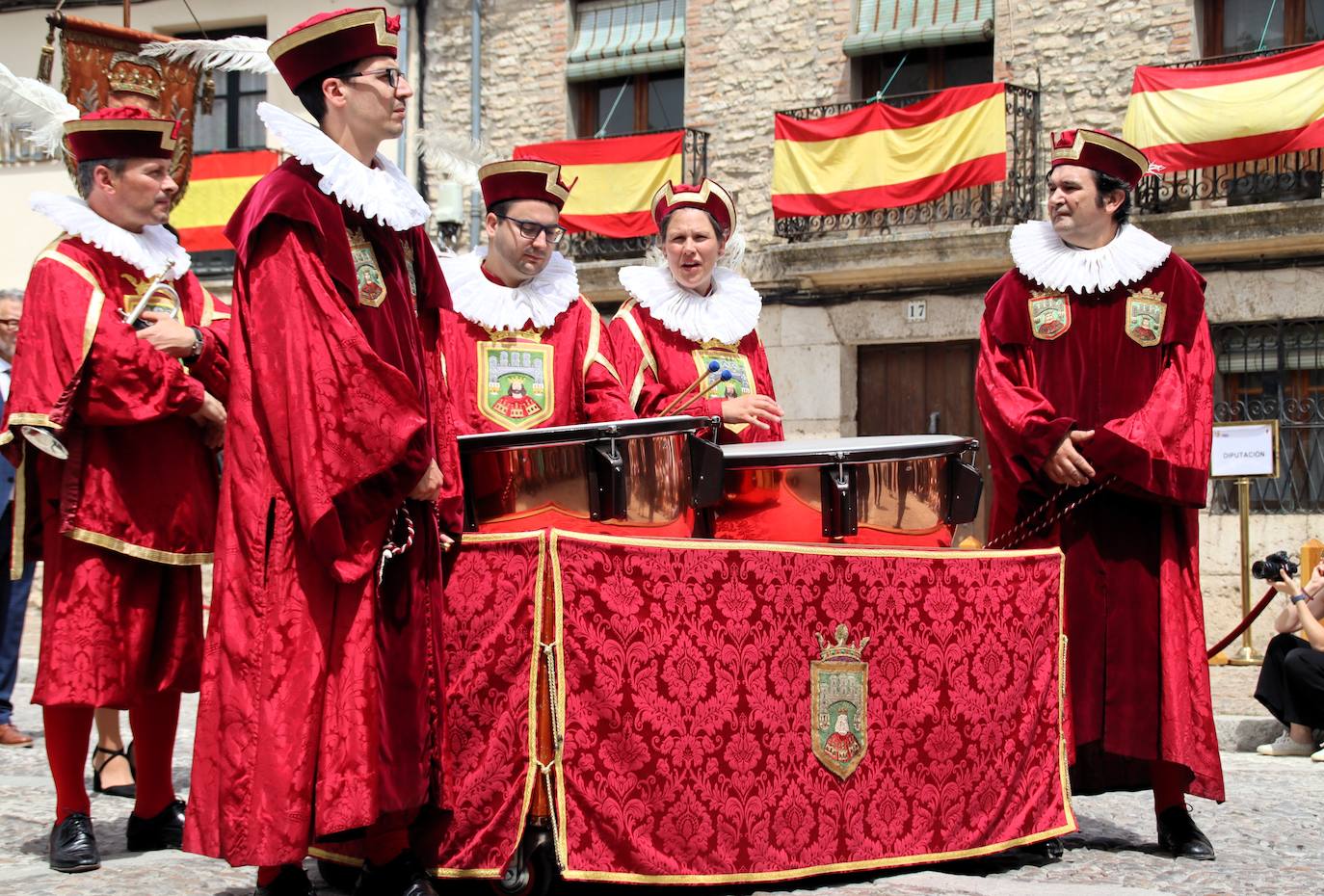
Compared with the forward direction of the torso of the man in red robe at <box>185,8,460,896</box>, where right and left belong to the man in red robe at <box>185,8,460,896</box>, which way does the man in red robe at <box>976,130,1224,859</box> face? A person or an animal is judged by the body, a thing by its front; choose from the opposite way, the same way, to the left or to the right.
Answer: to the right

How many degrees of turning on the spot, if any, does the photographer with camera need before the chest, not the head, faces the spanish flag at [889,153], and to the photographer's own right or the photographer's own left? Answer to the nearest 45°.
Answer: approximately 45° to the photographer's own right

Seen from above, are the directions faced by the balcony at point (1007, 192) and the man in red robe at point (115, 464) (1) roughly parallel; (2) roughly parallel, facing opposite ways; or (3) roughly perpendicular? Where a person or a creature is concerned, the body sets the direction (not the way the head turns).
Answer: roughly perpendicular

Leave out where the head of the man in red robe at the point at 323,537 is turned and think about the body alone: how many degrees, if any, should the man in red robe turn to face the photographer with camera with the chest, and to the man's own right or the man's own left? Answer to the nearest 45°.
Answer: approximately 90° to the man's own left

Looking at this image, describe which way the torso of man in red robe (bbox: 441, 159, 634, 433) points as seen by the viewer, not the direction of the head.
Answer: toward the camera

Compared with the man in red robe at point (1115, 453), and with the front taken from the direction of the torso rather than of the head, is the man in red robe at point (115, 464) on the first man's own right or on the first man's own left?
on the first man's own right

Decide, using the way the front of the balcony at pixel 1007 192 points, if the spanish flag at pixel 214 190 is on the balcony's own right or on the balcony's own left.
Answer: on the balcony's own right

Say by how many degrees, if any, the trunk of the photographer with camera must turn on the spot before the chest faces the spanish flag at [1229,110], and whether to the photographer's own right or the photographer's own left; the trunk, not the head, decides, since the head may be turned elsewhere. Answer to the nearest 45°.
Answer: approximately 90° to the photographer's own right

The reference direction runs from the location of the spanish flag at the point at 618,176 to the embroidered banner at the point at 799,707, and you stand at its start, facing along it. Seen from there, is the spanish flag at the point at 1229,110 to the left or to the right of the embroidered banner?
left

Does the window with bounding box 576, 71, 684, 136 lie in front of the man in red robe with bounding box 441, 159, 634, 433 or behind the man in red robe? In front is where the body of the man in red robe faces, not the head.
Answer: behind

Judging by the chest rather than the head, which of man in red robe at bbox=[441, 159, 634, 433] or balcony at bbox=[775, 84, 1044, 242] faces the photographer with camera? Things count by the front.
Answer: the balcony

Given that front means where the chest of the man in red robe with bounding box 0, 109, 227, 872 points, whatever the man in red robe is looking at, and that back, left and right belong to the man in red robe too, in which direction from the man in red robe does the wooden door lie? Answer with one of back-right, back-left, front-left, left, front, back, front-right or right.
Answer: left

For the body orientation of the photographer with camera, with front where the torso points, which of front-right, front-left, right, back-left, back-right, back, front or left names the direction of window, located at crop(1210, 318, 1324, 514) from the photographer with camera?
right

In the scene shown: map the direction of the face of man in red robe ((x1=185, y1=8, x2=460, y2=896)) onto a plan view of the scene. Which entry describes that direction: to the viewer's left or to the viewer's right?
to the viewer's right

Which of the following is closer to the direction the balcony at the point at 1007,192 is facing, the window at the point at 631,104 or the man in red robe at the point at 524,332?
the man in red robe

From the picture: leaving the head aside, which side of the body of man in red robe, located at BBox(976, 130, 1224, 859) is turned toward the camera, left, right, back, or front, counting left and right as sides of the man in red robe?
front

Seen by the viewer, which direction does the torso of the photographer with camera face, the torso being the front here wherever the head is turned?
to the viewer's left
